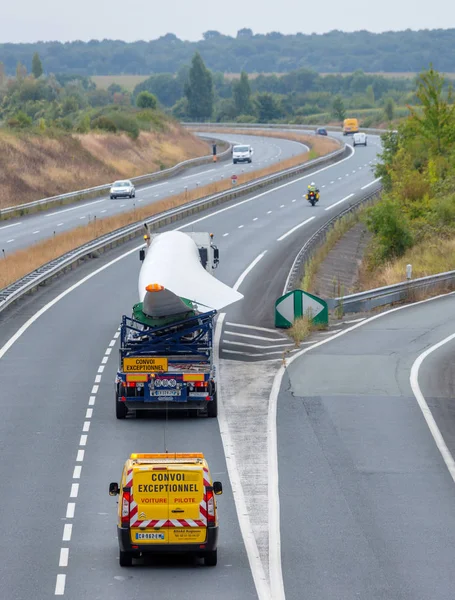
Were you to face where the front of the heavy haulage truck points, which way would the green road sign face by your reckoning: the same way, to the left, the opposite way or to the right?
the opposite way

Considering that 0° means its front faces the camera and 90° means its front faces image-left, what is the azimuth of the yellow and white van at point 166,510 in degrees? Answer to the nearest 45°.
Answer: approximately 180°

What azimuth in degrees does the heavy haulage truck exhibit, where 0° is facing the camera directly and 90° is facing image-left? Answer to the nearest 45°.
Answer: approximately 180°

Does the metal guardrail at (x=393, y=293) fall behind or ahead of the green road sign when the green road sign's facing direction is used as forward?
behind

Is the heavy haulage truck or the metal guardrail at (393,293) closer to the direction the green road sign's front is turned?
the heavy haulage truck

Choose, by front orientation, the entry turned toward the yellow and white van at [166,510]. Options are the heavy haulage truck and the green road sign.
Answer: the green road sign

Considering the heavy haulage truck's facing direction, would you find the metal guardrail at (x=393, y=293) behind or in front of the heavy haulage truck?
in front

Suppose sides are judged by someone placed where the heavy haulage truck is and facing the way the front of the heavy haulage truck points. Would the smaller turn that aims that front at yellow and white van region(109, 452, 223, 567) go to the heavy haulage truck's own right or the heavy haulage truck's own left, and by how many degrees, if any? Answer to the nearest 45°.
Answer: approximately 180°

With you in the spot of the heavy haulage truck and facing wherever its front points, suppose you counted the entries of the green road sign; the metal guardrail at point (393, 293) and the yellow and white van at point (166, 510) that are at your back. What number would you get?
1

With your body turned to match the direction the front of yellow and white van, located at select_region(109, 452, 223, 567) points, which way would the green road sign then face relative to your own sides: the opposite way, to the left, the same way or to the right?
the opposite way
